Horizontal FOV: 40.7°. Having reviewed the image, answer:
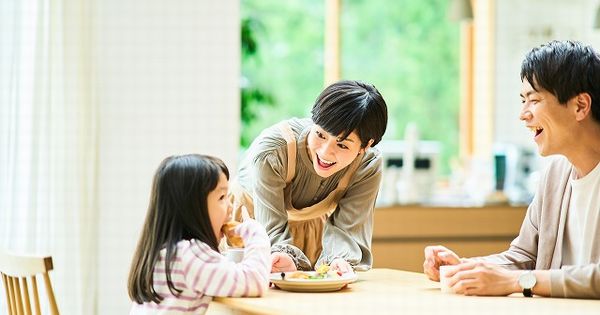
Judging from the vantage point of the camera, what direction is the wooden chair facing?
facing away from the viewer and to the right of the viewer

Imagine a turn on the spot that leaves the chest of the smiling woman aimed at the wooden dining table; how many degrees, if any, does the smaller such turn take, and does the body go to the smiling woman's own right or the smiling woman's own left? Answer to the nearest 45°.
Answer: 0° — they already face it

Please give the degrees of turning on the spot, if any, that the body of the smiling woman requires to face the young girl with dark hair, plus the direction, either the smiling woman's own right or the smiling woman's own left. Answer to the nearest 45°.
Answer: approximately 45° to the smiling woman's own right

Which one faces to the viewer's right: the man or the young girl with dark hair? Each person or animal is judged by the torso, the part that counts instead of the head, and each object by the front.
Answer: the young girl with dark hair

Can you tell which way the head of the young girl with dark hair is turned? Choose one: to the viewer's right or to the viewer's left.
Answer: to the viewer's right

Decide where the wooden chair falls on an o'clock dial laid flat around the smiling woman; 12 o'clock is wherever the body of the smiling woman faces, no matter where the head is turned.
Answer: The wooden chair is roughly at 2 o'clock from the smiling woman.

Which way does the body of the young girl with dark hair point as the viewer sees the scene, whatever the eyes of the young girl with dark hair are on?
to the viewer's right
